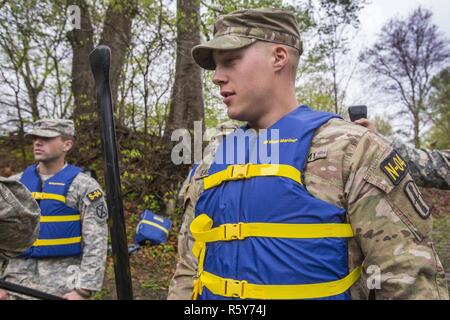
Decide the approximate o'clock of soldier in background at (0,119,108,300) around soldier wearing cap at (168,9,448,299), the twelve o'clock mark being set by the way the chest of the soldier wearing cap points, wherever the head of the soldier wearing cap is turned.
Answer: The soldier in background is roughly at 3 o'clock from the soldier wearing cap.

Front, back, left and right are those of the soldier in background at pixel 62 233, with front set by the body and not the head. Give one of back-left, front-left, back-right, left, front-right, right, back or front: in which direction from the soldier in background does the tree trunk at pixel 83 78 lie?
back-right

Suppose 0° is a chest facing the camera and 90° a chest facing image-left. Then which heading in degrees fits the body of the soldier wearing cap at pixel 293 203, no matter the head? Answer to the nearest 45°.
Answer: approximately 45°

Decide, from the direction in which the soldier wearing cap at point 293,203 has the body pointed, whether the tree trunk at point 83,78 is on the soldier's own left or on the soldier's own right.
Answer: on the soldier's own right

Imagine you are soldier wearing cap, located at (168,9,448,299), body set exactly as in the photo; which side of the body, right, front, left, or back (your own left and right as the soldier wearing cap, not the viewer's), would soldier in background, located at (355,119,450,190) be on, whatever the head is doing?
back

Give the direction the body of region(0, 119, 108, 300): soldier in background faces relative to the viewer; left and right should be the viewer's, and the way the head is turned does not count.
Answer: facing the viewer and to the left of the viewer

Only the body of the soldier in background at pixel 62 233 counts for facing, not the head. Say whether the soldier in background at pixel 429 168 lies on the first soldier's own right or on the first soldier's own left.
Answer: on the first soldier's own left

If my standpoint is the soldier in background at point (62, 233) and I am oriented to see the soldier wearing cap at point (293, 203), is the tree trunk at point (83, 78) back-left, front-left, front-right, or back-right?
back-left

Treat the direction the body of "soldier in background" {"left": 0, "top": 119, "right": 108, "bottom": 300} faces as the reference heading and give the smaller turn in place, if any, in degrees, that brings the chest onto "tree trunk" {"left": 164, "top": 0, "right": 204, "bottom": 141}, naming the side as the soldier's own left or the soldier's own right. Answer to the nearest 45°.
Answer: approximately 180°

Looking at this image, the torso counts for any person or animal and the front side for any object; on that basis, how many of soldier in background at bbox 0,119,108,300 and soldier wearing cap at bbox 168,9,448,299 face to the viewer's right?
0

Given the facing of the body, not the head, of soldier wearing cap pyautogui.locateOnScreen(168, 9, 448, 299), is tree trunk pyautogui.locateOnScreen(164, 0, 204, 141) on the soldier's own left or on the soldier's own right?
on the soldier's own right
